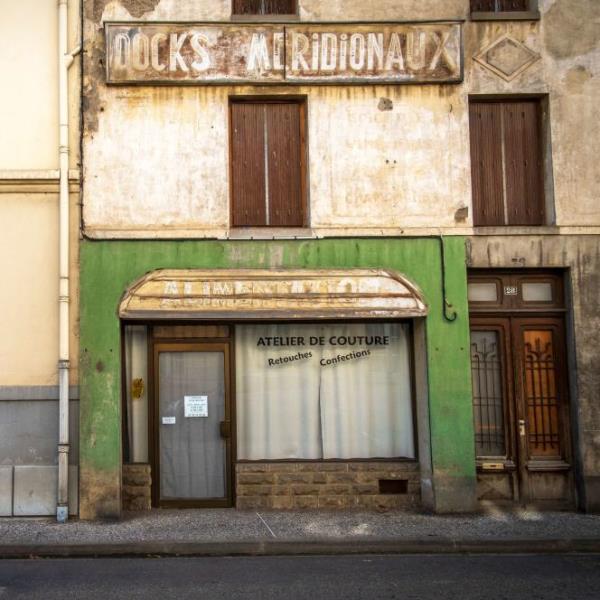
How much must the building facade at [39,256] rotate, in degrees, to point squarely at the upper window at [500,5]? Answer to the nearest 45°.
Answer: approximately 90° to its left

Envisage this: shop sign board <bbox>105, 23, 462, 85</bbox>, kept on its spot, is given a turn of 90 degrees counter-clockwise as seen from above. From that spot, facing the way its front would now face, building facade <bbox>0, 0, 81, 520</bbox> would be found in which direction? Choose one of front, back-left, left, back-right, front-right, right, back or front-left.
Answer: back

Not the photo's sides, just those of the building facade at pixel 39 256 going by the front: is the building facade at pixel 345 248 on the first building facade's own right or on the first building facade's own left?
on the first building facade's own left

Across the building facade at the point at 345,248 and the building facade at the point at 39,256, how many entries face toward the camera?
2

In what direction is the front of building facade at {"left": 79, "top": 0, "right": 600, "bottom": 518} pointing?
toward the camera

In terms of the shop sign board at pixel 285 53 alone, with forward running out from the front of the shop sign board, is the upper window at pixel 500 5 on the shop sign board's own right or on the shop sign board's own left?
on the shop sign board's own left

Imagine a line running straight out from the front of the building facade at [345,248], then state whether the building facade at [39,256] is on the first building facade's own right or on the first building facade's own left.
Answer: on the first building facade's own right
